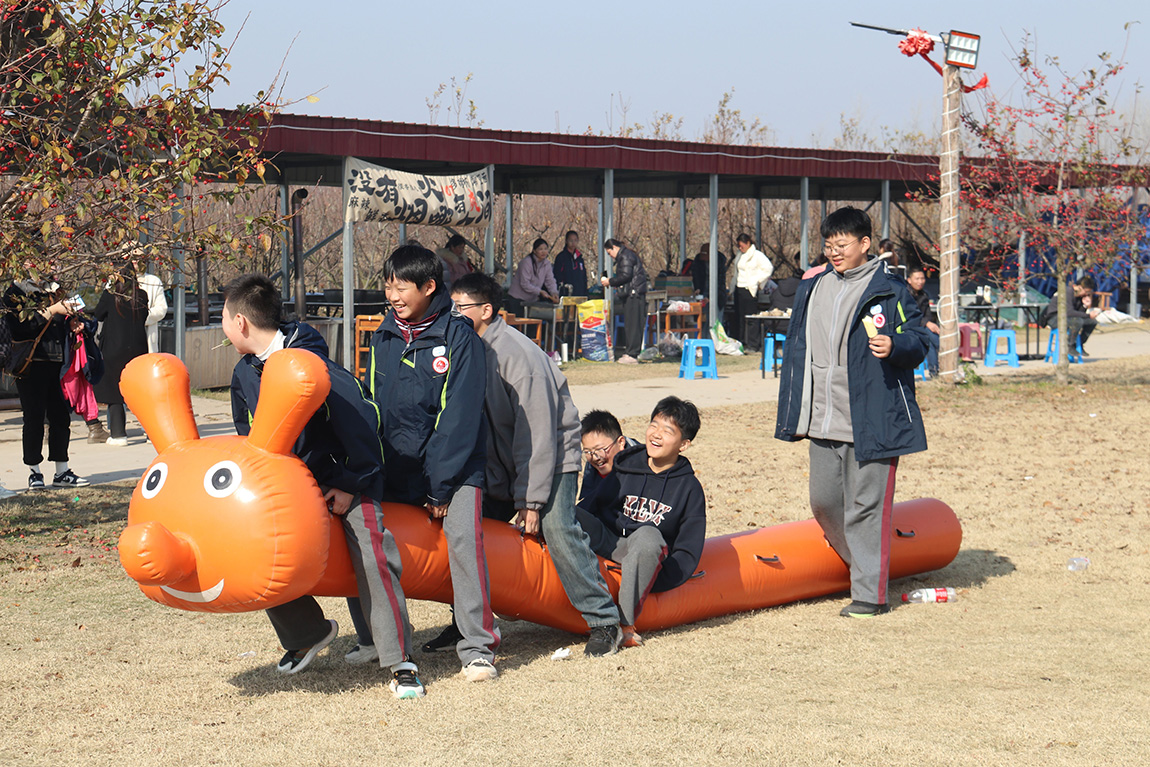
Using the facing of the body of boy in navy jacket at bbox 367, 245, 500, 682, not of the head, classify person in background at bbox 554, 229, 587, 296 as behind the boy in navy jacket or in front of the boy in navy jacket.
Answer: behind

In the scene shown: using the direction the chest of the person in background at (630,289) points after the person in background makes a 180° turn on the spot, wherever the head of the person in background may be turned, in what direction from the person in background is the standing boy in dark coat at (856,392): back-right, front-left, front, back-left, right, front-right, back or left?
right

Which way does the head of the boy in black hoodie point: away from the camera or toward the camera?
toward the camera

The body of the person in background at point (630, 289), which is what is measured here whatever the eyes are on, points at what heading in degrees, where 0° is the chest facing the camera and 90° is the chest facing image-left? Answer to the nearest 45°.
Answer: approximately 90°

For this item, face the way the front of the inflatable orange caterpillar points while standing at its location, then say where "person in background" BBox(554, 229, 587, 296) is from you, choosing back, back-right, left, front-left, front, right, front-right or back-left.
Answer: back-right

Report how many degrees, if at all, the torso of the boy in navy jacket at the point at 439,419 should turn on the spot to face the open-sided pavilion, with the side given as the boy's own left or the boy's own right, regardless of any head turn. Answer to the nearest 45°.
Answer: approximately 135° to the boy's own right

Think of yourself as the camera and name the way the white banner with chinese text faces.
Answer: facing the viewer

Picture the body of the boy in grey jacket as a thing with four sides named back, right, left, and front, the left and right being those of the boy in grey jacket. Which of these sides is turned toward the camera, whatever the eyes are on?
left

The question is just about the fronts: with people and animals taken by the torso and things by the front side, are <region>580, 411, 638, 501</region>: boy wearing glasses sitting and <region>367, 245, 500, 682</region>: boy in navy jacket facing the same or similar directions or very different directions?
same or similar directions

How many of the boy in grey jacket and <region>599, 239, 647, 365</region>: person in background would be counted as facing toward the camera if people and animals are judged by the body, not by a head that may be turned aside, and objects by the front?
0

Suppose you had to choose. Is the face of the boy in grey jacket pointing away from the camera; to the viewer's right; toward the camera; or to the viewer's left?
to the viewer's left
